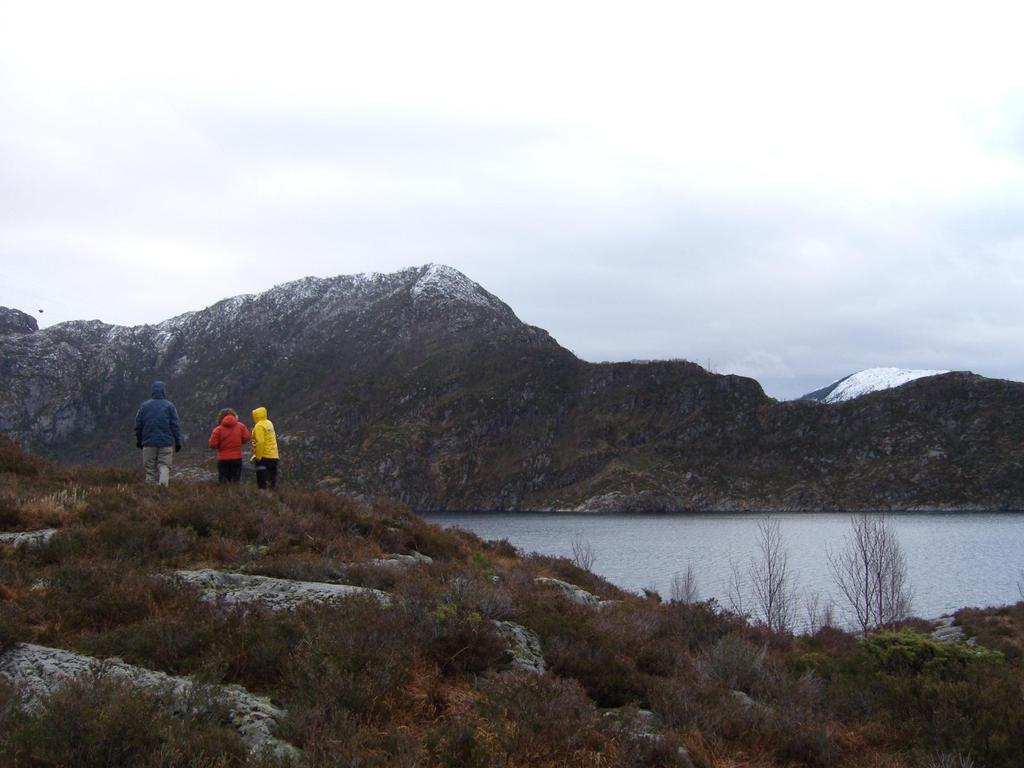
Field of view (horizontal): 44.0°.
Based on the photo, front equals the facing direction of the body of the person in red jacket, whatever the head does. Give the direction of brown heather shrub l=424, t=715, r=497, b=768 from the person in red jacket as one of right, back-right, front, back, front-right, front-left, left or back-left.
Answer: back

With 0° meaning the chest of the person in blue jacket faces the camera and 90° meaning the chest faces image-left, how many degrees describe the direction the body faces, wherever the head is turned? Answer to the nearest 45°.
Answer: approximately 180°

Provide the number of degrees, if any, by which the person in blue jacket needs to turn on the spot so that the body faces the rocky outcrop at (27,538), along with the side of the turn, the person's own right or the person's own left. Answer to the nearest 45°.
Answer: approximately 180°

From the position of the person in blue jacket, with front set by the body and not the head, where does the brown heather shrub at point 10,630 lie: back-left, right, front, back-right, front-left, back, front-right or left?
back

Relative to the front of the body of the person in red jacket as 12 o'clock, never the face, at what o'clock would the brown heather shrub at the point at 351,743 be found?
The brown heather shrub is roughly at 6 o'clock from the person in red jacket.

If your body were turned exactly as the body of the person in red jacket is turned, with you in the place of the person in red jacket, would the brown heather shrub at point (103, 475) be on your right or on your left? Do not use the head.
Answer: on your left

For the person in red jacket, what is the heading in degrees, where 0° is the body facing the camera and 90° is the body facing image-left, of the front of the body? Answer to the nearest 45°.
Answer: approximately 180°

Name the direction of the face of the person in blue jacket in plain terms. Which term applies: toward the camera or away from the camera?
away from the camera

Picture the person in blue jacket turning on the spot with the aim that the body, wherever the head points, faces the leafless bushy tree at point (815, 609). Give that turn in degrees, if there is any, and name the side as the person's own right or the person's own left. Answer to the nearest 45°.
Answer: approximately 45° to the person's own right

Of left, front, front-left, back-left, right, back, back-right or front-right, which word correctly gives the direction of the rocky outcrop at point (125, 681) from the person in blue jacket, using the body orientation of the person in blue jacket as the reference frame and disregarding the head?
back

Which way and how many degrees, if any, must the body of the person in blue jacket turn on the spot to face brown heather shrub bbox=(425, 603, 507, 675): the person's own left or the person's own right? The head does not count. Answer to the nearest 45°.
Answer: approximately 180°
